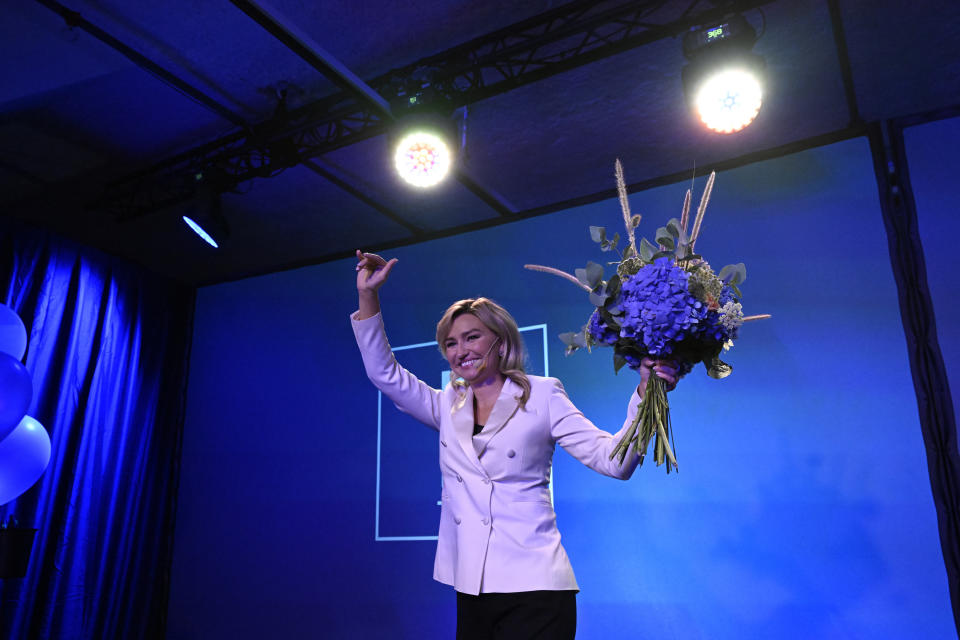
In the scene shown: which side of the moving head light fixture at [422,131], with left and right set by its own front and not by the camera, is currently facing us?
front

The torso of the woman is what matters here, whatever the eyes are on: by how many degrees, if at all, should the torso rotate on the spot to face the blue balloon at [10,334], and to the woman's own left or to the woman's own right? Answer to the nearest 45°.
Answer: approximately 90° to the woman's own right

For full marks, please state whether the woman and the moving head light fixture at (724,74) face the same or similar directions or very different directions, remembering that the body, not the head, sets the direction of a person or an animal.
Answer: same or similar directions

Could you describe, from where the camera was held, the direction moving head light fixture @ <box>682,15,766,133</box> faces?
facing the viewer

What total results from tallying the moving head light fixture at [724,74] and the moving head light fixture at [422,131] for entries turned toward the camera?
2

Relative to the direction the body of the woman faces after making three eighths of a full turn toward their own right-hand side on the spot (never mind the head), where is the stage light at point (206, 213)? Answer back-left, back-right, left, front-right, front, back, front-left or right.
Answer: front-left

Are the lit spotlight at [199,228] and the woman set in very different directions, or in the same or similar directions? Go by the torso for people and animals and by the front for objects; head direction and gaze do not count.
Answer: same or similar directions

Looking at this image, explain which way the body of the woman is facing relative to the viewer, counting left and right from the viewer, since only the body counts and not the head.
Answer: facing the viewer and to the left of the viewer

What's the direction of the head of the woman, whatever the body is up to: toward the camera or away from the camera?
toward the camera

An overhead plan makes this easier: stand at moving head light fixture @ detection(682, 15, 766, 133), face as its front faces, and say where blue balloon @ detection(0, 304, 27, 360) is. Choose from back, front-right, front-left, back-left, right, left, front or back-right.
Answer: right
